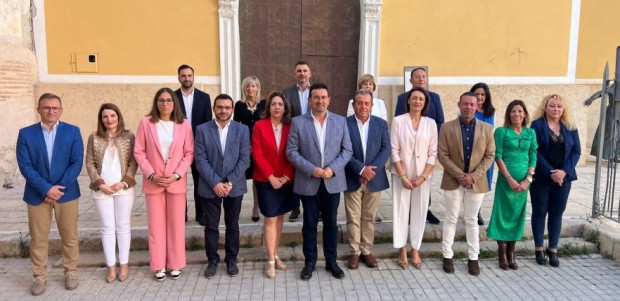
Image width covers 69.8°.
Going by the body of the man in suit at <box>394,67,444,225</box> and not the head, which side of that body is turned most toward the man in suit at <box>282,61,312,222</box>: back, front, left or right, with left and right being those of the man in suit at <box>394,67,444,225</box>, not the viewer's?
right

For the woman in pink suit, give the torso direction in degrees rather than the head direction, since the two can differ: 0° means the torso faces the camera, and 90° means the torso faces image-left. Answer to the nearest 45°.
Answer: approximately 0°

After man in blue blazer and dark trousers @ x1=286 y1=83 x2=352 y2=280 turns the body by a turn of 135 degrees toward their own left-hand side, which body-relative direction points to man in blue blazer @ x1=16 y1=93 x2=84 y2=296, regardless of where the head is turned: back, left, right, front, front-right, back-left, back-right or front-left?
back-left

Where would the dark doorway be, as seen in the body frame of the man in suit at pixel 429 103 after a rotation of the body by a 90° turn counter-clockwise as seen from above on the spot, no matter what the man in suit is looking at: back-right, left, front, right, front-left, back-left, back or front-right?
back-left

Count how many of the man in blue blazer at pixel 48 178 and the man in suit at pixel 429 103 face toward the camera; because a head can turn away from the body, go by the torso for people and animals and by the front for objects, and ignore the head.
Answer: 2

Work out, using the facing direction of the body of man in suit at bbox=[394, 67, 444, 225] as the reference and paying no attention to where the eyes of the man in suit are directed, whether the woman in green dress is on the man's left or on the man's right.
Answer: on the man's left

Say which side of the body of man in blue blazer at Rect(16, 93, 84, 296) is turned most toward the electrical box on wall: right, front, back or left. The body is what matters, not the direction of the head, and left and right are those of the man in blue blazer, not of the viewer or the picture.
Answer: back

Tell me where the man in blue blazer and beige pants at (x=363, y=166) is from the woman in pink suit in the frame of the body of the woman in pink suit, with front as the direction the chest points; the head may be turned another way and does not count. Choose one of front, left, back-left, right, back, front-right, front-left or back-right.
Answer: left

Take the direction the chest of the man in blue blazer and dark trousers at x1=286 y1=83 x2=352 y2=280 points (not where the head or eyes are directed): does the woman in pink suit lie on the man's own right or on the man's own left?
on the man's own right
